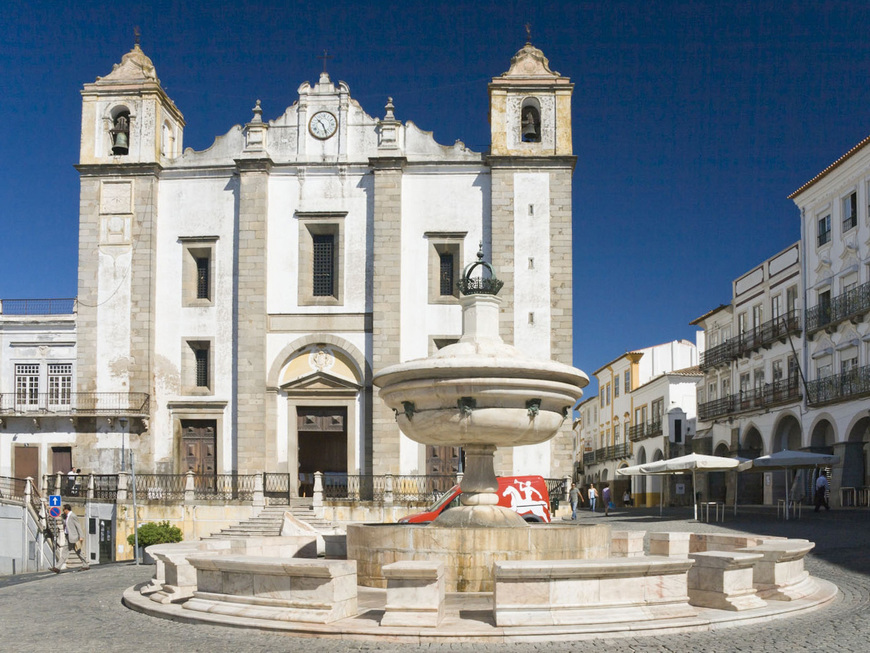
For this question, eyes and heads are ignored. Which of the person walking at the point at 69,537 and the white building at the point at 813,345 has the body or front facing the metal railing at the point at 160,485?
the white building

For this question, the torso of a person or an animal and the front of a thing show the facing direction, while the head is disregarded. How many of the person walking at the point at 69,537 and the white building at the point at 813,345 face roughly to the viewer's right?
0

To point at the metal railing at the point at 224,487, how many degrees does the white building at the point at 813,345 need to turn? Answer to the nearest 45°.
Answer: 0° — it already faces it

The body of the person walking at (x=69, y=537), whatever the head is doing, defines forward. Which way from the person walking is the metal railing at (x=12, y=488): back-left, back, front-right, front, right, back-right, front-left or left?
right

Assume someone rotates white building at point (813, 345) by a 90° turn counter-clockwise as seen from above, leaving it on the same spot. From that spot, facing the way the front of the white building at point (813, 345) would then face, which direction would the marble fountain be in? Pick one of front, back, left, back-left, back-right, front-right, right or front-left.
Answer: front-right

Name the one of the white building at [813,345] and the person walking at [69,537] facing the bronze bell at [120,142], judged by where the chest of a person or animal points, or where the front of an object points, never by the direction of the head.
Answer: the white building

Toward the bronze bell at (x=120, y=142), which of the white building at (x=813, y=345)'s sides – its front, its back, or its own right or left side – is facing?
front

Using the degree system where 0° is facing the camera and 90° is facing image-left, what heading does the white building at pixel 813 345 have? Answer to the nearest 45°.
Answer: approximately 45°
